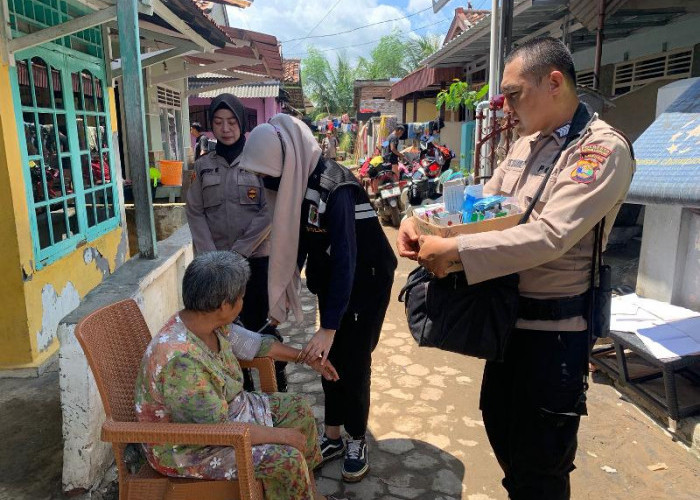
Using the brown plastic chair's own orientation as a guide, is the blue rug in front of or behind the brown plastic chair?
in front

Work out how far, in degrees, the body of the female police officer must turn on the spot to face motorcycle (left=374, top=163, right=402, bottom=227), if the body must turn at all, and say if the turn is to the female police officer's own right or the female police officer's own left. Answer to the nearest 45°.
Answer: approximately 135° to the female police officer's own left

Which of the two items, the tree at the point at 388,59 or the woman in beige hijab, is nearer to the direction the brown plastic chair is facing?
the woman in beige hijab

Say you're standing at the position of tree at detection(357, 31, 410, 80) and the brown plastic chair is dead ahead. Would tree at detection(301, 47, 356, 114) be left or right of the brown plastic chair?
right

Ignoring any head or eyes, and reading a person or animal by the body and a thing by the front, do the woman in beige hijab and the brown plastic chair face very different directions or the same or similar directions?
very different directions

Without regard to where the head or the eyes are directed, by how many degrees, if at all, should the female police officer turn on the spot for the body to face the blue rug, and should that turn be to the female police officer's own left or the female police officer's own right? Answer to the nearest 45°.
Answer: approximately 90° to the female police officer's own left

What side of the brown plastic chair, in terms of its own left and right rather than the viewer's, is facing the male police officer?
front

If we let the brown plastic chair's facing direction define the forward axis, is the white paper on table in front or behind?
in front

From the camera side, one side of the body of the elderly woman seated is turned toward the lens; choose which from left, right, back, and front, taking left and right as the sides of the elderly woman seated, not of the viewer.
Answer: right

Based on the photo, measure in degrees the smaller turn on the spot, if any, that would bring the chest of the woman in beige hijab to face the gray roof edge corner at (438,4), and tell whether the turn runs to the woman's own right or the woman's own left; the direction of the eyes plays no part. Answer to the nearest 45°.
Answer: approximately 135° to the woman's own right

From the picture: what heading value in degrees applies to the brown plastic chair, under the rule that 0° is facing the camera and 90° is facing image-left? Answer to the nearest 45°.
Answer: approximately 270°

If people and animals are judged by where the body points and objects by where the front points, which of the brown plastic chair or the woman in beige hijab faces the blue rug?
the brown plastic chair

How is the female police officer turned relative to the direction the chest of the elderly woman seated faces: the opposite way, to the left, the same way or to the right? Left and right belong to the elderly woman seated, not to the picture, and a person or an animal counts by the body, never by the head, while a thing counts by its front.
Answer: to the right

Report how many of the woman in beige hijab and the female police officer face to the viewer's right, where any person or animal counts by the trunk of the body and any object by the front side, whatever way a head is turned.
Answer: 0
